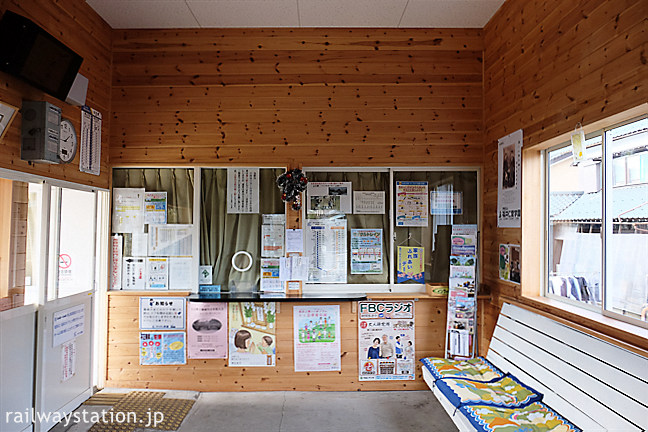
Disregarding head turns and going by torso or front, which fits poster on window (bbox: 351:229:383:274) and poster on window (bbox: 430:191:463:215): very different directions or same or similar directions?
same or similar directions

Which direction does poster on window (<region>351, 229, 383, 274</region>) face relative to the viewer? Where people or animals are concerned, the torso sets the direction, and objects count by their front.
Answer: toward the camera

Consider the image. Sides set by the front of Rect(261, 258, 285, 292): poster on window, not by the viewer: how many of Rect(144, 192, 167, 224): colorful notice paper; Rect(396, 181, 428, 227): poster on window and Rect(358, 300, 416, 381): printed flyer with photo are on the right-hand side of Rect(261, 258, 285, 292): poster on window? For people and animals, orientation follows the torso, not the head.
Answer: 1

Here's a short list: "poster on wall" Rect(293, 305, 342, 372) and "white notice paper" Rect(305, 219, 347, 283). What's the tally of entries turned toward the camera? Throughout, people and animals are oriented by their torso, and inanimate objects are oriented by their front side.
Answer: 2

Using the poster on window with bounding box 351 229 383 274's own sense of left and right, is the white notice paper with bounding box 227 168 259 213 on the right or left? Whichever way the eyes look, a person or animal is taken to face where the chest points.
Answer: on its right

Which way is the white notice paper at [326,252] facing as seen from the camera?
toward the camera

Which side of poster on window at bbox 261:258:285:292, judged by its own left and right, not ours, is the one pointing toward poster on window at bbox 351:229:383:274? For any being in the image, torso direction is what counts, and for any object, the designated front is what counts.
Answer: left

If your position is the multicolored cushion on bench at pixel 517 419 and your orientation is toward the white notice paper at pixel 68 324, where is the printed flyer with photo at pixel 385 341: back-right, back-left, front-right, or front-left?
front-right

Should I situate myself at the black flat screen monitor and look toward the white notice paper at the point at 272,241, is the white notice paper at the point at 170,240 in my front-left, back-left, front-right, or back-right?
front-left

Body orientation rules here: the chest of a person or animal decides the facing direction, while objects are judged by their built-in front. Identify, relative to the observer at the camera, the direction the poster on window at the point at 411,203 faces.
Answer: facing the viewer

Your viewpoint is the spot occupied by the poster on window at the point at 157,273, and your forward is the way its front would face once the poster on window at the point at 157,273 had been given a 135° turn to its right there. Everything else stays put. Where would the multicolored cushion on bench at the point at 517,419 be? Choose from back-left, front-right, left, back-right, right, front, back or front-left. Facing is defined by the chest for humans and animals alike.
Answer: back

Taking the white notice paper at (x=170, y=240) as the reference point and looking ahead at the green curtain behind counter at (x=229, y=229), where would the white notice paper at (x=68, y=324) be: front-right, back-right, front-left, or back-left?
back-right

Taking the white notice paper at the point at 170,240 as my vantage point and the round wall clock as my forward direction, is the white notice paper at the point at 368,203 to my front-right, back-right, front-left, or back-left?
back-left

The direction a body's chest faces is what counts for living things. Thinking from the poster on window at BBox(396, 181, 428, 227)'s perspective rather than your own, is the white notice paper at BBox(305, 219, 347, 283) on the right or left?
on its right

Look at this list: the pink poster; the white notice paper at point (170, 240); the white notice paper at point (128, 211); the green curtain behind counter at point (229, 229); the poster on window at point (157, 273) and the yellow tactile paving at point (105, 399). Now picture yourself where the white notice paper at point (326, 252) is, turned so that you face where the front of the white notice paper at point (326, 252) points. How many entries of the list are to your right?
6

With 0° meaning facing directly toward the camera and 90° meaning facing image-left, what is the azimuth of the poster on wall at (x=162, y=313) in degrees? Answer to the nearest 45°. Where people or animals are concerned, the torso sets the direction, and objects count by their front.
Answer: approximately 0°

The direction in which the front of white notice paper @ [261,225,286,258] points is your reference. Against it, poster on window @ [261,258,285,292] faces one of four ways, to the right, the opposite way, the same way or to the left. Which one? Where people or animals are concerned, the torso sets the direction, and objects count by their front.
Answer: the same way

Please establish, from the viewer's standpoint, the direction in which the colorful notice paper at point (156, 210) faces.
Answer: facing the viewer
